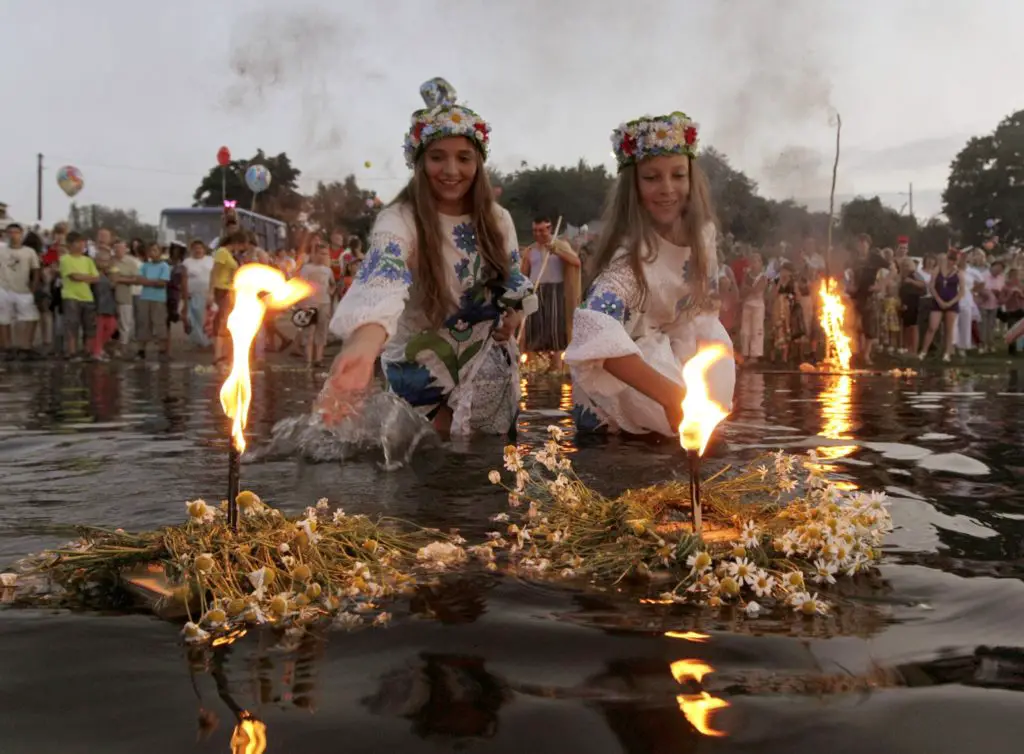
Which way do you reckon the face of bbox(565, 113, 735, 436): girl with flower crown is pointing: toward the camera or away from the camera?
toward the camera

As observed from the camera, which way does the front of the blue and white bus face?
facing the viewer and to the left of the viewer

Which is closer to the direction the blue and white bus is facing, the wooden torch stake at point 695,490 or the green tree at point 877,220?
the wooden torch stake

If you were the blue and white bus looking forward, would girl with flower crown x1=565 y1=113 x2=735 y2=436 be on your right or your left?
on your left

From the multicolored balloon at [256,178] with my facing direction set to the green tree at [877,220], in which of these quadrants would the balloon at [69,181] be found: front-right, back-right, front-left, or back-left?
back-left

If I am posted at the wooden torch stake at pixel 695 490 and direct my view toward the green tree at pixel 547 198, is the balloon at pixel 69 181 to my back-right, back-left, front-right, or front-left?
front-left

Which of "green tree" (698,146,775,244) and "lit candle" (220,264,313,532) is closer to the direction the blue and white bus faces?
the lit candle
